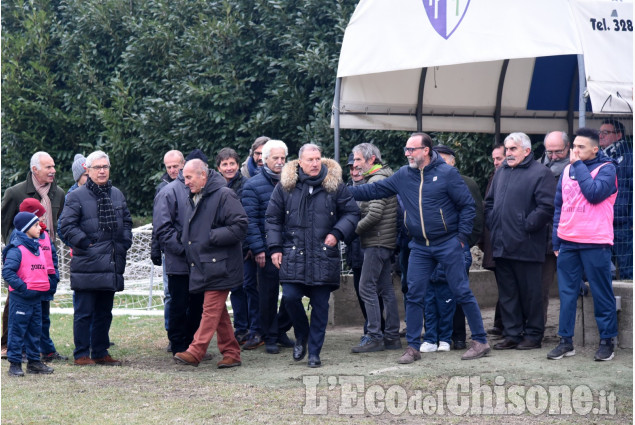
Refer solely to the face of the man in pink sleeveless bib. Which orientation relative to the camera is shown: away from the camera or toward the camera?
toward the camera

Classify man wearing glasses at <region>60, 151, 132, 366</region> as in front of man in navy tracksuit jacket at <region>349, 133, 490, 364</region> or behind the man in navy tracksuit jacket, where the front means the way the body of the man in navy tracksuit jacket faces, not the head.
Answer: in front

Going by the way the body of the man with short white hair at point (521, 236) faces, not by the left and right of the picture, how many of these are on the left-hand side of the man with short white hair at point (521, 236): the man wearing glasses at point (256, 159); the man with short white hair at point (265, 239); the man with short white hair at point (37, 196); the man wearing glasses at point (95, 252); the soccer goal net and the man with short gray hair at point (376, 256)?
0

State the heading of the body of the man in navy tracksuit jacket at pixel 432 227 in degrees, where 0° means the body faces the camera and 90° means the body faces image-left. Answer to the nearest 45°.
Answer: approximately 45°

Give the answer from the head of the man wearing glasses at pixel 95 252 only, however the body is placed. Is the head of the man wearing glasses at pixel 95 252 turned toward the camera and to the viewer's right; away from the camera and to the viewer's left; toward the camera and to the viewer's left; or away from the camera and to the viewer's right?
toward the camera and to the viewer's right

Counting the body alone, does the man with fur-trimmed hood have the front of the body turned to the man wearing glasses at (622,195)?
no

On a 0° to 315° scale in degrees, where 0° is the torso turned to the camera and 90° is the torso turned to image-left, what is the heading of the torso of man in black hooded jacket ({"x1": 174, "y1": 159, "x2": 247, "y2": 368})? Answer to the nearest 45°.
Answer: approximately 45°

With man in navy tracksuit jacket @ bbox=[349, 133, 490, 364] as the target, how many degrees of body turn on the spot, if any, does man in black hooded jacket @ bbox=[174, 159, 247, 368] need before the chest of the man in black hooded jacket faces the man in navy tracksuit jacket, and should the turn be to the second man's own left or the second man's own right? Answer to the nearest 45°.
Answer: approximately 135° to the second man's own left

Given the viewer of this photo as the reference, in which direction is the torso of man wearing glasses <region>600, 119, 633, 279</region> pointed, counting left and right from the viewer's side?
facing the viewer and to the left of the viewer

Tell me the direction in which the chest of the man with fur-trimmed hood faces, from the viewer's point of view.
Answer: toward the camera

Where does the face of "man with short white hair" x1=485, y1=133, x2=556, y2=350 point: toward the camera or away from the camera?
toward the camera

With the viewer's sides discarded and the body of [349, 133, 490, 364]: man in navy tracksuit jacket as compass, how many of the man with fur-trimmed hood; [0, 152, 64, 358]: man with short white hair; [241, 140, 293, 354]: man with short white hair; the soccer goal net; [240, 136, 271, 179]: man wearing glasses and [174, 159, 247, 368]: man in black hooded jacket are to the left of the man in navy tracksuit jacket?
0

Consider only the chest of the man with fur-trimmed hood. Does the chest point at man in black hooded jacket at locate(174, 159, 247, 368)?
no

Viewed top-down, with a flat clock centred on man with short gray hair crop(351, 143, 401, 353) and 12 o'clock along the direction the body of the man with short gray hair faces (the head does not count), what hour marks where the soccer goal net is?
The soccer goal net is roughly at 2 o'clock from the man with short gray hair.

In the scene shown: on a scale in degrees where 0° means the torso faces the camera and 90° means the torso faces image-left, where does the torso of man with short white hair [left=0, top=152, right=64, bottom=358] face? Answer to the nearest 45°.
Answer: approximately 315°
